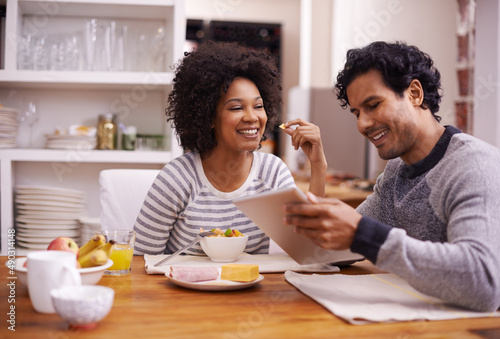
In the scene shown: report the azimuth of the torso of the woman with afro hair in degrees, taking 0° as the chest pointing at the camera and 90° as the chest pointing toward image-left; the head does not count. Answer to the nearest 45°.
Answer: approximately 315°

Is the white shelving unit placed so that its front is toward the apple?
yes

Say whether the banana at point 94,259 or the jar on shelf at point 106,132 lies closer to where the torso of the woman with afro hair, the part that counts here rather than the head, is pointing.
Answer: the banana

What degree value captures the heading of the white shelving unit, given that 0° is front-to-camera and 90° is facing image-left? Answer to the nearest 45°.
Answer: approximately 0°
